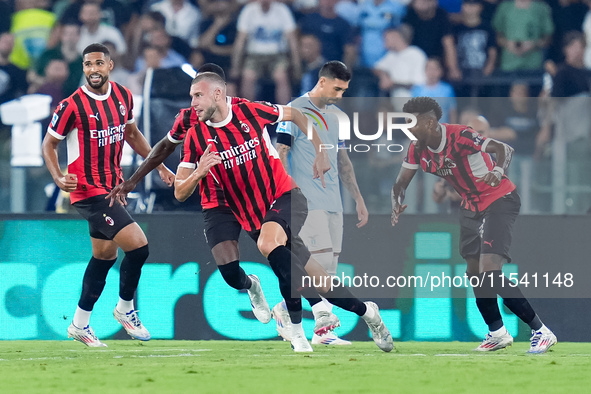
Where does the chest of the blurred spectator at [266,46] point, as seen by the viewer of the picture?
toward the camera

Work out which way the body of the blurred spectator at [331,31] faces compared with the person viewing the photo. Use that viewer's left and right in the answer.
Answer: facing the viewer

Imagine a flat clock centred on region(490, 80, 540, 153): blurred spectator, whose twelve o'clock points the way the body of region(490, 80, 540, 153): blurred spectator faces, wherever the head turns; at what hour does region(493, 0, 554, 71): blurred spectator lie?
region(493, 0, 554, 71): blurred spectator is roughly at 6 o'clock from region(490, 80, 540, 153): blurred spectator.

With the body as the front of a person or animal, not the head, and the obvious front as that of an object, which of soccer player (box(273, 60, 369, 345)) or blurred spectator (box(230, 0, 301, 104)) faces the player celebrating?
the blurred spectator

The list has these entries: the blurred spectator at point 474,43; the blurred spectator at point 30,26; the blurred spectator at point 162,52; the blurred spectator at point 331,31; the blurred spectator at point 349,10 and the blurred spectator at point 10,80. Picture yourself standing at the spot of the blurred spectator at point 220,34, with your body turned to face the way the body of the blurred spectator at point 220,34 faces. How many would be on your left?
3

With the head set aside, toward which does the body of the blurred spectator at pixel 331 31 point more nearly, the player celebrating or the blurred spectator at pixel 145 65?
the player celebrating

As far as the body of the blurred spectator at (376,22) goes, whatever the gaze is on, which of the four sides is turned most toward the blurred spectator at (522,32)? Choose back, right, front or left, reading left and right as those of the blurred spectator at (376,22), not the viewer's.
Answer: left

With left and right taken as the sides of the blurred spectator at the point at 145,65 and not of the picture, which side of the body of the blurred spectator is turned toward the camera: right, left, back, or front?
front

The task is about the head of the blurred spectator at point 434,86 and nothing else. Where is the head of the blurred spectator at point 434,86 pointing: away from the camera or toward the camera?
toward the camera

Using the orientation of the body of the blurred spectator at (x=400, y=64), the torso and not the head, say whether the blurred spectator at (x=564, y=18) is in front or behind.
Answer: behind
